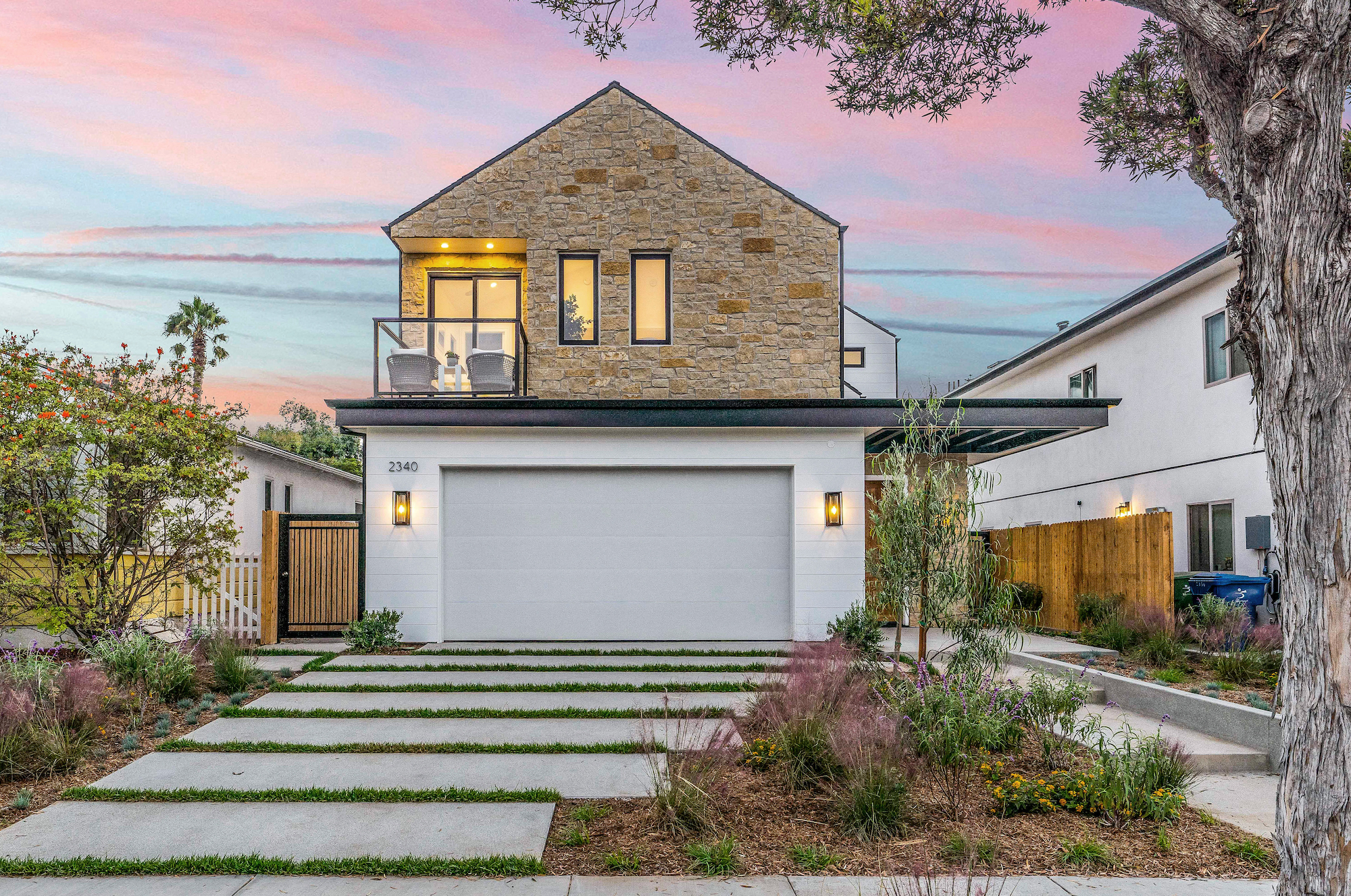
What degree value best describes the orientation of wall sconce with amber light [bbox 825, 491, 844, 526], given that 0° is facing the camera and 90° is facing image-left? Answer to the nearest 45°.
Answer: approximately 0°

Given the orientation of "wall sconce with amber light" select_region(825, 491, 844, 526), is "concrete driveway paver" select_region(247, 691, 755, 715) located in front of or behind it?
in front

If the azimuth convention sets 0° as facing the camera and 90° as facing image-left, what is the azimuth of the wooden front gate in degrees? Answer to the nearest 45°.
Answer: approximately 0°

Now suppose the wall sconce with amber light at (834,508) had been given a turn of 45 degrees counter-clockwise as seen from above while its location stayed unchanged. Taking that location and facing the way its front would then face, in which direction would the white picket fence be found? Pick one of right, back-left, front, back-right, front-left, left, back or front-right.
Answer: back-right

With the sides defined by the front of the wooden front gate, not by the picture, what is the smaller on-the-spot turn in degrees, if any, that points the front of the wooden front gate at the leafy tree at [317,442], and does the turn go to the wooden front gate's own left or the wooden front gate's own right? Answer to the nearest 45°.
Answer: approximately 180°

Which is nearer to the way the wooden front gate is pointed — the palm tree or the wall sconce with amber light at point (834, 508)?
the wall sconce with amber light

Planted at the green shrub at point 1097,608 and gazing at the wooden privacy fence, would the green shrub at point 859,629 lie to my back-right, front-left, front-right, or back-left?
back-left

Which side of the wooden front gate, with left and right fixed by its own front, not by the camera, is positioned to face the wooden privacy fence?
left

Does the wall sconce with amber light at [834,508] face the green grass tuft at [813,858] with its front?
yes

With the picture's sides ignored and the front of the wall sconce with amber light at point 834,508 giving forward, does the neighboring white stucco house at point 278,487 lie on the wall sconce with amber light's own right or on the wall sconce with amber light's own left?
on the wall sconce with amber light's own right

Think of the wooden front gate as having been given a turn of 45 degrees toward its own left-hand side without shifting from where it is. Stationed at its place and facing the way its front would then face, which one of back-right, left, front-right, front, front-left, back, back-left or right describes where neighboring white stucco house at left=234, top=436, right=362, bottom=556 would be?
back-left

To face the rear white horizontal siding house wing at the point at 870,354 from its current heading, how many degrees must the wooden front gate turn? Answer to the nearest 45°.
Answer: approximately 135° to its left

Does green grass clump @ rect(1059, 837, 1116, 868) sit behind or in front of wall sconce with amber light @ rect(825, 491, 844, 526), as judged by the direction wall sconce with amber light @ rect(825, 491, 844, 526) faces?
in front

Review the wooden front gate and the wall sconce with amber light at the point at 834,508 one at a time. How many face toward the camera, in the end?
2
